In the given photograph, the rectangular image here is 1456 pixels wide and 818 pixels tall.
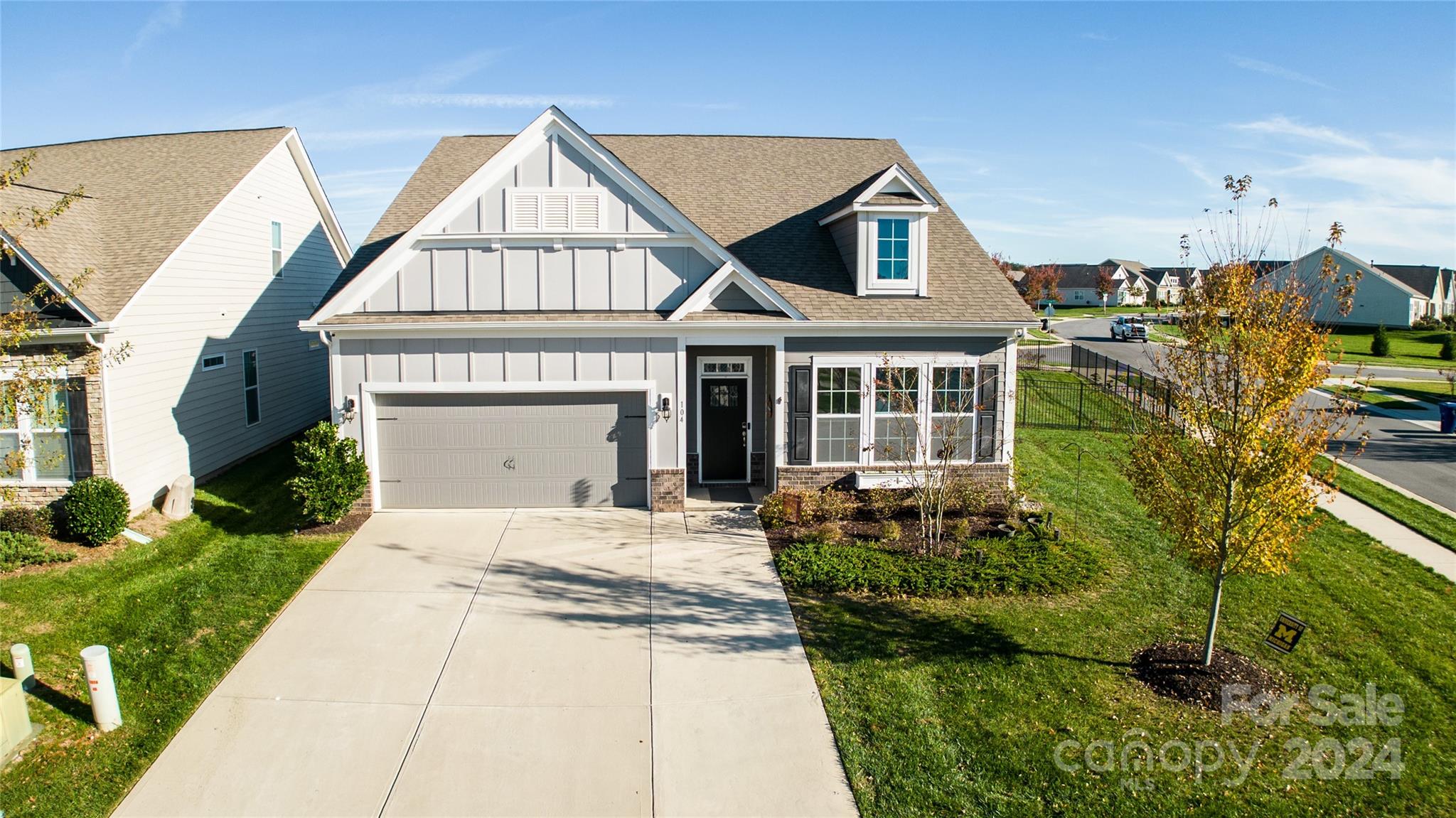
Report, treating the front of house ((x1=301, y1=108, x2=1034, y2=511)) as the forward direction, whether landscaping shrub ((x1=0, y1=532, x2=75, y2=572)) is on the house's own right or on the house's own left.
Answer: on the house's own right

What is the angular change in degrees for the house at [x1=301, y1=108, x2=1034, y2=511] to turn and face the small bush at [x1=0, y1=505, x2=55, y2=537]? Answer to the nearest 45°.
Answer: approximately 90° to its right

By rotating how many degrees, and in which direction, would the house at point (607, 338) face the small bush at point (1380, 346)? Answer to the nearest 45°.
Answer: approximately 135° to its left

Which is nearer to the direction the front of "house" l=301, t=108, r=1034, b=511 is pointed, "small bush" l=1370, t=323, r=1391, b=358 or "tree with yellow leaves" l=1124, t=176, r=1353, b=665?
the tree with yellow leaves

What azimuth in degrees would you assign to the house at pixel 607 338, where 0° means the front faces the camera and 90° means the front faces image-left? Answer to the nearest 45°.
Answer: approximately 0°

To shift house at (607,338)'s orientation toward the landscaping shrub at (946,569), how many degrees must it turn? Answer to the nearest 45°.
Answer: approximately 45° to its left

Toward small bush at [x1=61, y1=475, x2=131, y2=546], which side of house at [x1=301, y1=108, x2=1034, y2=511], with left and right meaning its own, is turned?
right

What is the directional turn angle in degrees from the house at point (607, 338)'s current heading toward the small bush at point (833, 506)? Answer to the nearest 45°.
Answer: approximately 90° to its left

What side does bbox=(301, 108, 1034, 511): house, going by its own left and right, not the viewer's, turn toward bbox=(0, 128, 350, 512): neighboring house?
right
